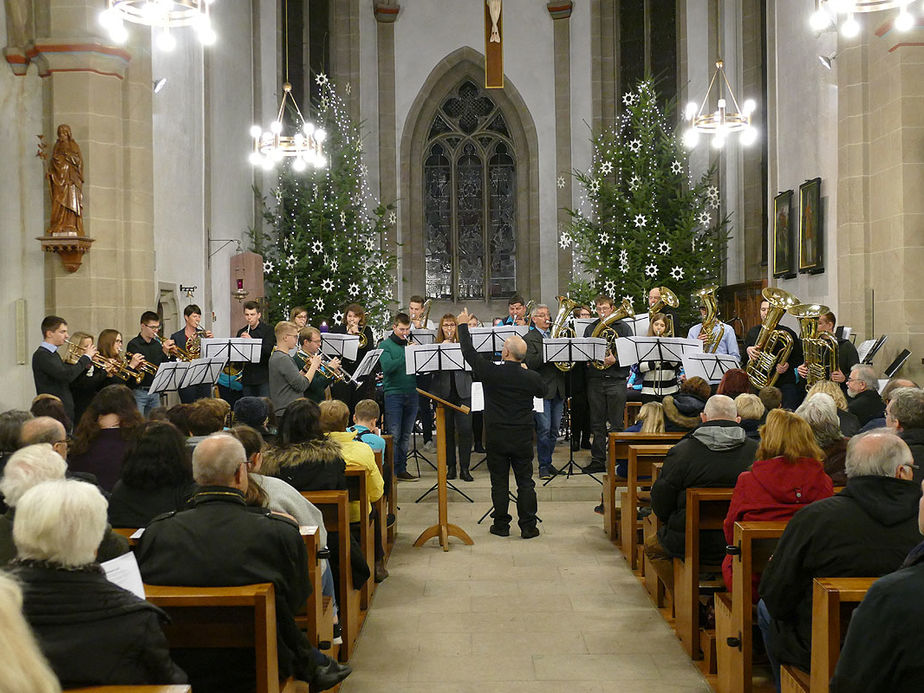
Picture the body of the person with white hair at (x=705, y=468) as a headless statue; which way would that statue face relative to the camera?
away from the camera

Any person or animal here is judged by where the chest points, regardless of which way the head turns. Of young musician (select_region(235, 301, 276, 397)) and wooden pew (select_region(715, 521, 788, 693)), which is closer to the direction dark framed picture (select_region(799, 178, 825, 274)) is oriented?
the young musician

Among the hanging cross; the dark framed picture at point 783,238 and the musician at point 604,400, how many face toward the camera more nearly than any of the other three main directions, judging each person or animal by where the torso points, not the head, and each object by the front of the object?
2

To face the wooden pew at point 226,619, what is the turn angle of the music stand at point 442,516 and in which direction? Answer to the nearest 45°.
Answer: approximately 90° to its right

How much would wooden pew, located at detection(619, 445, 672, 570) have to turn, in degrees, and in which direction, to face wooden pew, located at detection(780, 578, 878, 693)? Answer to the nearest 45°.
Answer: approximately 180°

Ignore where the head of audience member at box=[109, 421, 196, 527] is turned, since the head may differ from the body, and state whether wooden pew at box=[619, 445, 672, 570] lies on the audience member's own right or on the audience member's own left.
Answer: on the audience member's own right

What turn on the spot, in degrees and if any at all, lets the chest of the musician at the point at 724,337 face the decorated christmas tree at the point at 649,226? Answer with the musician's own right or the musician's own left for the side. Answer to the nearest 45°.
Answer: approximately 135° to the musician's own right

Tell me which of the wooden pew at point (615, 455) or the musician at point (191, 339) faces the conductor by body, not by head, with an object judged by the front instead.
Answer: the musician

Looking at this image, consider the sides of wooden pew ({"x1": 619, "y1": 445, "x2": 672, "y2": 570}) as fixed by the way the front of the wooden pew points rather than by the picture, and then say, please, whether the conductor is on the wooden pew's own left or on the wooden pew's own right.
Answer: on the wooden pew's own left

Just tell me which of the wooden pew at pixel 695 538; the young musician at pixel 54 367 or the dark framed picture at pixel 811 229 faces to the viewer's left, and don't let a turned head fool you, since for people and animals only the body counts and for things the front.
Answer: the dark framed picture

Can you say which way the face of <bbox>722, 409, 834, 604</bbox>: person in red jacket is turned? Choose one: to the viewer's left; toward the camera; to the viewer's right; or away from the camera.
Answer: away from the camera
